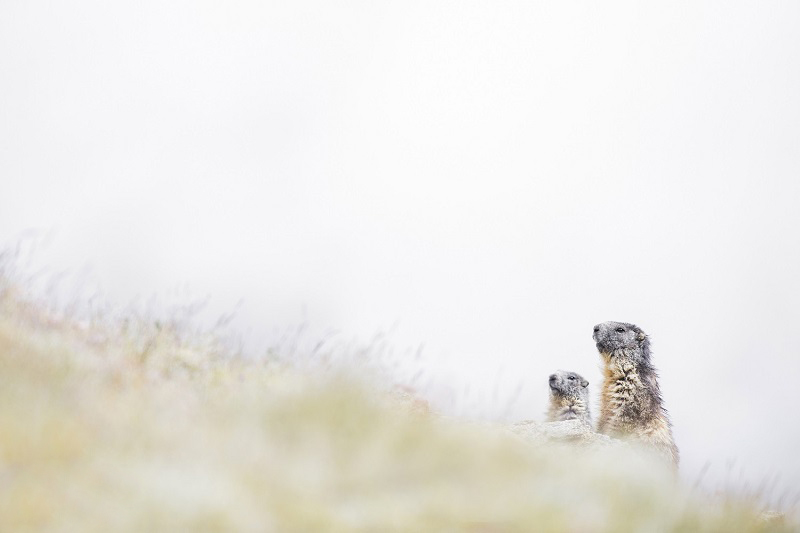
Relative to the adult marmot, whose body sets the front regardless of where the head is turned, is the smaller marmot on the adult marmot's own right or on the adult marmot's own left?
on the adult marmot's own right

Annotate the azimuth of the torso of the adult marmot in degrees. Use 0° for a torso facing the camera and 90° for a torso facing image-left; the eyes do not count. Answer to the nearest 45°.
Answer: approximately 90°

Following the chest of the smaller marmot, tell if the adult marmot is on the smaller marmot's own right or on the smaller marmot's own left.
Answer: on the smaller marmot's own left

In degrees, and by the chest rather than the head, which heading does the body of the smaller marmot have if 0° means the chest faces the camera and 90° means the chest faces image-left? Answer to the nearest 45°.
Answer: approximately 45°
